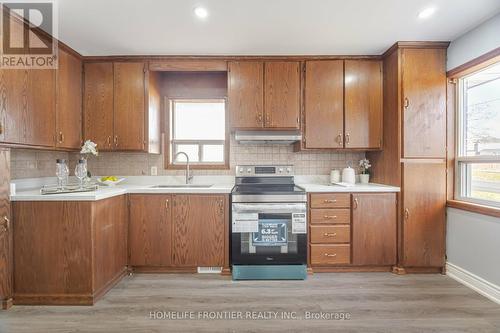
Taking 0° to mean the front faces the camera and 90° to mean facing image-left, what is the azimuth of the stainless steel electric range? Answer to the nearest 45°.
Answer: approximately 0°

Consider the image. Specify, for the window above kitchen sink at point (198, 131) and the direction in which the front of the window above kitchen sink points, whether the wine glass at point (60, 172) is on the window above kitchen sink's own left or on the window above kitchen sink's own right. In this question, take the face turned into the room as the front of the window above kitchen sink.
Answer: on the window above kitchen sink's own right

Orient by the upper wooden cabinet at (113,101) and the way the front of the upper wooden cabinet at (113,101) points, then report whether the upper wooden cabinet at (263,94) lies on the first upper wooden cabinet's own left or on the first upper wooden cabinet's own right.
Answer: on the first upper wooden cabinet's own left

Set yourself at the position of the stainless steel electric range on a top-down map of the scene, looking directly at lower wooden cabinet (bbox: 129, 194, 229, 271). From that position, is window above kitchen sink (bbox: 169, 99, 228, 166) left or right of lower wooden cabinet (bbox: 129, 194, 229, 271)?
right

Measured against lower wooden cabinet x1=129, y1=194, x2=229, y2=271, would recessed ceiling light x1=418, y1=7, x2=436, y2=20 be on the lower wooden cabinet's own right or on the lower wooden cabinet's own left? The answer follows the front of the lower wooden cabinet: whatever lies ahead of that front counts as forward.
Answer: on the lower wooden cabinet's own left

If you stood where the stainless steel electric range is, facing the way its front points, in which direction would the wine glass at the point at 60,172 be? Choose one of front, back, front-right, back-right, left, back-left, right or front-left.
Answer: right

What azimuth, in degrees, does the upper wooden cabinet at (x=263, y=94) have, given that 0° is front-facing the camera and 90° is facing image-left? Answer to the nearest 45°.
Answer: approximately 0°

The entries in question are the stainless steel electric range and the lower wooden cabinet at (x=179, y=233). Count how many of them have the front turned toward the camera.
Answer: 2
